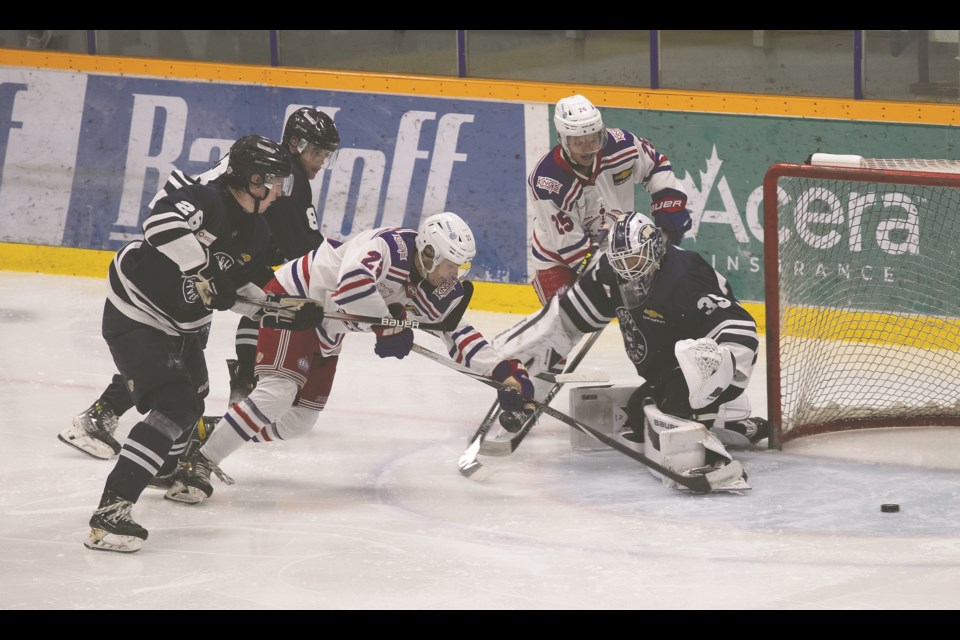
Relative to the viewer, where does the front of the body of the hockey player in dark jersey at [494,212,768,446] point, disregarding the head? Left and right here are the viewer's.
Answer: facing the viewer and to the left of the viewer

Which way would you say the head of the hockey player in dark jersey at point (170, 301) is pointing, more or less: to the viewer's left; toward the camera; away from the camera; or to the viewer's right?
to the viewer's right

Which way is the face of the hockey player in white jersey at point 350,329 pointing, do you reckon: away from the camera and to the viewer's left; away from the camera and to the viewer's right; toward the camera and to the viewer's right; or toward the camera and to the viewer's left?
toward the camera and to the viewer's right

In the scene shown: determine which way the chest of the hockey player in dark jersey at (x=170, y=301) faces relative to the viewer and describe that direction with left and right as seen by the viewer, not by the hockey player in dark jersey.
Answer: facing the viewer and to the right of the viewer

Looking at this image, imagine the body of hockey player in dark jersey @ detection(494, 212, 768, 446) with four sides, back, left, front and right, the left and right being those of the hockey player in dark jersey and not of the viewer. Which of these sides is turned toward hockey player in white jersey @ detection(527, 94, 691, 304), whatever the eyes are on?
right

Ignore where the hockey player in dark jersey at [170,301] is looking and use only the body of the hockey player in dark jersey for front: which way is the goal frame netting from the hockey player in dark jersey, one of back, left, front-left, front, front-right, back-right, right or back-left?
front-left

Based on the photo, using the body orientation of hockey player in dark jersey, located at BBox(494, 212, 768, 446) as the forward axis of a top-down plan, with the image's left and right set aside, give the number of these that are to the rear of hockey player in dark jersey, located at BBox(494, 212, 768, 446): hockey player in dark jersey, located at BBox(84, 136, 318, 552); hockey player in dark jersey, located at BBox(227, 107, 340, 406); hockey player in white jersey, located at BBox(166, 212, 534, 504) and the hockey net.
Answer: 1

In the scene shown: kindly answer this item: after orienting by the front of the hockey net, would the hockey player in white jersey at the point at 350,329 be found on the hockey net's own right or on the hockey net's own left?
on the hockey net's own right

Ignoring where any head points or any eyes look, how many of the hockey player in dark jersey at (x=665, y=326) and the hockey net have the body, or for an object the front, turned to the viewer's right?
0

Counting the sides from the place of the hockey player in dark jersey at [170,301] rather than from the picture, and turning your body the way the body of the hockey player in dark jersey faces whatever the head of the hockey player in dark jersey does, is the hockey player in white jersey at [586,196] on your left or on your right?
on your left
